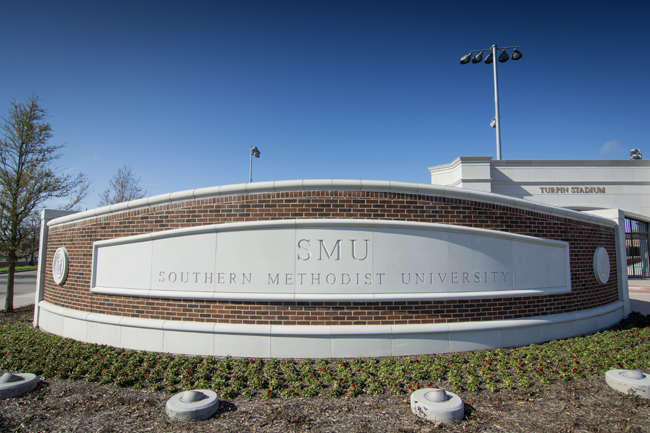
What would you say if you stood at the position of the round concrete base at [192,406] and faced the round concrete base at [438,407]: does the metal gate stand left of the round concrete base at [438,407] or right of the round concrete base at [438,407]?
left

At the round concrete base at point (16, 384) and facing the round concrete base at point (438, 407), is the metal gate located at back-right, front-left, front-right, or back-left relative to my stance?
front-left

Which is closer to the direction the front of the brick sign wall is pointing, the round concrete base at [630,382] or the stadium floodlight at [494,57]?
the round concrete base

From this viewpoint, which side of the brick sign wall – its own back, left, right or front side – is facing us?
front

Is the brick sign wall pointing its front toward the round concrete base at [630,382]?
no

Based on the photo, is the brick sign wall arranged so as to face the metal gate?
no

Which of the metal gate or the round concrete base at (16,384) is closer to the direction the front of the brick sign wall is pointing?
the round concrete base

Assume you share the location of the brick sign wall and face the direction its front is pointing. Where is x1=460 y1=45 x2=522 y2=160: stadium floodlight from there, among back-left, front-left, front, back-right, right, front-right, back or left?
back-left

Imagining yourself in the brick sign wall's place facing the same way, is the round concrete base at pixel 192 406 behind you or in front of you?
in front

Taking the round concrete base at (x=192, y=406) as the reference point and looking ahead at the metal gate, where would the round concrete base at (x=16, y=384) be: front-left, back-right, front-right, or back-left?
back-left

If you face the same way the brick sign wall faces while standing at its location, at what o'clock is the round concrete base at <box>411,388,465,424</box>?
The round concrete base is roughly at 11 o'clock from the brick sign wall.

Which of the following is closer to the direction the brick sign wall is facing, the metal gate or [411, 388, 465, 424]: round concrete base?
the round concrete base
